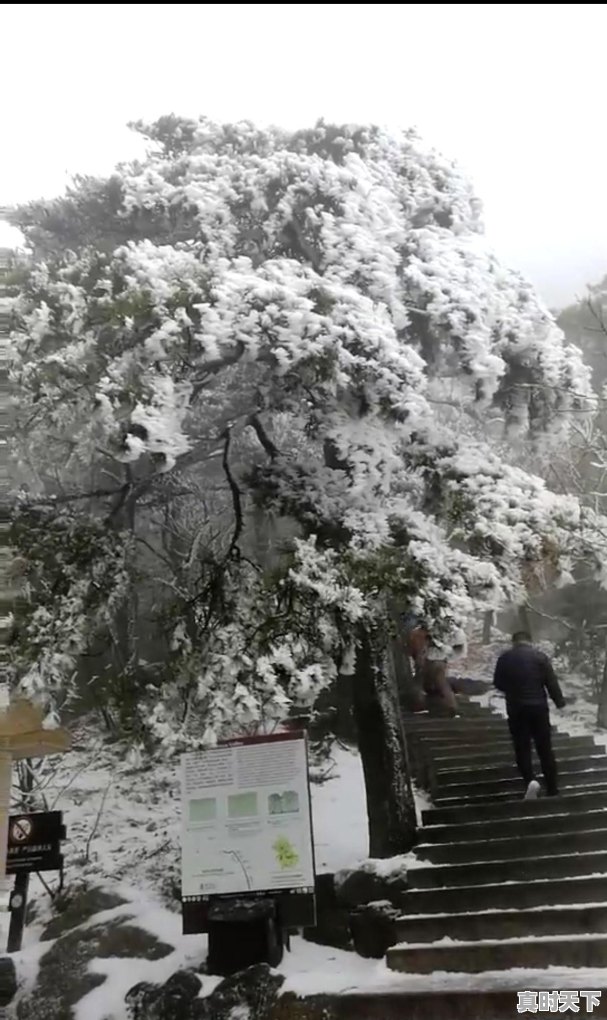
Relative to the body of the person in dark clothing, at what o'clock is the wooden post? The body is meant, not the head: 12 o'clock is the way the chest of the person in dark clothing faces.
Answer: The wooden post is roughly at 9 o'clock from the person in dark clothing.

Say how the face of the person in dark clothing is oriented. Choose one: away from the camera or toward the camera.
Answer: away from the camera

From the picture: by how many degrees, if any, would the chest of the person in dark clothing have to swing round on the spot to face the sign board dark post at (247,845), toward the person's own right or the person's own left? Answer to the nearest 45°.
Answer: approximately 90° to the person's own left

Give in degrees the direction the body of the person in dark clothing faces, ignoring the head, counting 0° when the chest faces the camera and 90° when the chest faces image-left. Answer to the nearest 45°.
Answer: approximately 180°

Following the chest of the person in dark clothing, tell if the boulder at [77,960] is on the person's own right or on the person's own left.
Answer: on the person's own left
